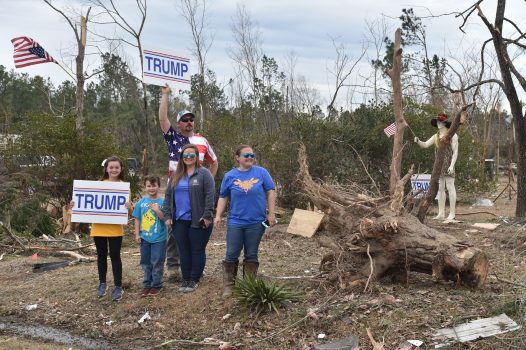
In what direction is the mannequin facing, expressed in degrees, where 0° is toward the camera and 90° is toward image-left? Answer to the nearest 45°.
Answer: approximately 45°

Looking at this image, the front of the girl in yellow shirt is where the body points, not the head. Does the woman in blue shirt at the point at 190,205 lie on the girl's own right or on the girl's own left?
on the girl's own left

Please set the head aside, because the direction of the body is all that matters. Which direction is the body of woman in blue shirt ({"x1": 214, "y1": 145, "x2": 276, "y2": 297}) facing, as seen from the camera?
toward the camera

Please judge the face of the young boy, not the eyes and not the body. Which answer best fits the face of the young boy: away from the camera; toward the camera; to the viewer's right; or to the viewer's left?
toward the camera

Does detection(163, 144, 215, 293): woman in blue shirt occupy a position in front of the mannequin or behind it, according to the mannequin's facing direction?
in front

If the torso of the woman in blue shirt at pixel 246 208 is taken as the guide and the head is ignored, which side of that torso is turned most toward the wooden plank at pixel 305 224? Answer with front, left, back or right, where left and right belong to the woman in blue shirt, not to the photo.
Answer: back

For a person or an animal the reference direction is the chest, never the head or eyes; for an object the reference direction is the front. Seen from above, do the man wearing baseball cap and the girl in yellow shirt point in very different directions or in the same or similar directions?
same or similar directions

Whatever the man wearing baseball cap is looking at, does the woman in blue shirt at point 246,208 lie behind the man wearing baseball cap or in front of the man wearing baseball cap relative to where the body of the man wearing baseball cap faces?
in front

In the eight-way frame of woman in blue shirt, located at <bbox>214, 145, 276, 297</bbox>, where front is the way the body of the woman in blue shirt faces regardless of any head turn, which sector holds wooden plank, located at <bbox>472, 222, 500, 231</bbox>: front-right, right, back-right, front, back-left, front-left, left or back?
back-left

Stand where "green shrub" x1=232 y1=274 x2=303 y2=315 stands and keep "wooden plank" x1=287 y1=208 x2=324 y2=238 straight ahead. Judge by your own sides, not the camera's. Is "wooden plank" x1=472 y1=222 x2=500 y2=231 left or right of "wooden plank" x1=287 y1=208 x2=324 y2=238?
right

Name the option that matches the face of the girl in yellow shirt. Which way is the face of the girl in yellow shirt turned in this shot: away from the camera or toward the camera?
toward the camera

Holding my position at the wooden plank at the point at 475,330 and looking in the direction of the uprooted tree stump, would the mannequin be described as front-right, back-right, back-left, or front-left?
front-right

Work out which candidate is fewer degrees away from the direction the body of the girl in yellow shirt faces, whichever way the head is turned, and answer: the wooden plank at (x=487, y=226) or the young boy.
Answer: the young boy

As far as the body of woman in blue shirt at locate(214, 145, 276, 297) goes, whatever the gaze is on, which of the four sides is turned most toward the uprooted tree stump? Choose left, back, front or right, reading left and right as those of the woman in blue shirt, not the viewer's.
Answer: left

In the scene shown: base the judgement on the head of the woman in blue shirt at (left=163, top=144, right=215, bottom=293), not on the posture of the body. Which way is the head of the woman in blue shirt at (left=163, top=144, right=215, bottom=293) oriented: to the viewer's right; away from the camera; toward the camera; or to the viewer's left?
toward the camera

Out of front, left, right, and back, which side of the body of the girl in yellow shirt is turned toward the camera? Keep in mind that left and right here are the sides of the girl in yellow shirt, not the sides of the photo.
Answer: front

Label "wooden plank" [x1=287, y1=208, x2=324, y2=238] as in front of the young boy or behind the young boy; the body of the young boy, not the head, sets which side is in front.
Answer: behind

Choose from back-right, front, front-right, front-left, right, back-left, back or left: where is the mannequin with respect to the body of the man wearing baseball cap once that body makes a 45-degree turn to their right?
back
